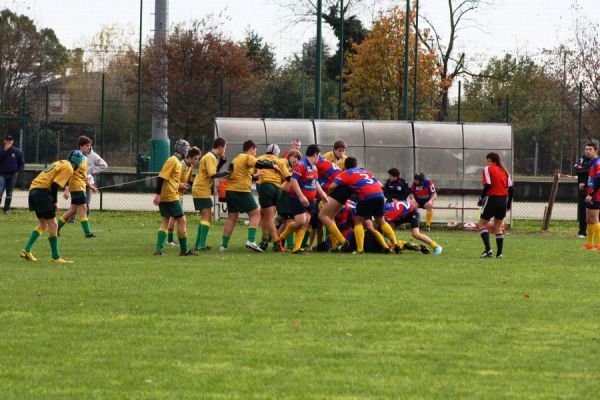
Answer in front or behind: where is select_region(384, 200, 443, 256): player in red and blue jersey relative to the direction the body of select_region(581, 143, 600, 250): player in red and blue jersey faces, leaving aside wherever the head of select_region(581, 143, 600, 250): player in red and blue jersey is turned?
in front

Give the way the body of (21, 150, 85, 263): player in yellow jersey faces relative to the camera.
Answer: to the viewer's right

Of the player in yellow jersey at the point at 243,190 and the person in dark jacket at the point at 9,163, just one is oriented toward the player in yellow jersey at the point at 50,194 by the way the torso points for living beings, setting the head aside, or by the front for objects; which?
the person in dark jacket

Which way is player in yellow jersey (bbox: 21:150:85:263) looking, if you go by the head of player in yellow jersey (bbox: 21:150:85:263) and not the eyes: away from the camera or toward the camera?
away from the camera

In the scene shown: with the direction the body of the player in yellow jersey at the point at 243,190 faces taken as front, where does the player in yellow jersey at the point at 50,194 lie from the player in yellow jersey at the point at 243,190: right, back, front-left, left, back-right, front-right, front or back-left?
back

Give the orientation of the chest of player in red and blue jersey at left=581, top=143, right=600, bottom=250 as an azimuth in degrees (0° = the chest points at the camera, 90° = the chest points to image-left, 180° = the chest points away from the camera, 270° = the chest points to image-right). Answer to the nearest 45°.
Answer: approximately 90°

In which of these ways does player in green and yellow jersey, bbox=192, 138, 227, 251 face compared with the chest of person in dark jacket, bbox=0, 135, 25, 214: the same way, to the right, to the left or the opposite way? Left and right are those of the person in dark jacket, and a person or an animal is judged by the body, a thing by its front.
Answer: to the left

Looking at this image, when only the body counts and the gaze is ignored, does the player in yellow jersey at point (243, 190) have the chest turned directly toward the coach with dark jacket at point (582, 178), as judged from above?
yes

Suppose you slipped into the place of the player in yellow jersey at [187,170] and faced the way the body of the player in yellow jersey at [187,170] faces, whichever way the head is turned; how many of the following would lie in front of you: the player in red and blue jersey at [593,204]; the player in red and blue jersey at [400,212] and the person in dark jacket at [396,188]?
3

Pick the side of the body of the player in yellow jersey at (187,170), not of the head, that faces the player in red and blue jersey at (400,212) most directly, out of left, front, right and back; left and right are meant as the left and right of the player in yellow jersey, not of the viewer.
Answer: front

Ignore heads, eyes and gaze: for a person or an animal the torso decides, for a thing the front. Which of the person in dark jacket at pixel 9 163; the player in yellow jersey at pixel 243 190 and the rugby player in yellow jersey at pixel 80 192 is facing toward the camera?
the person in dark jacket

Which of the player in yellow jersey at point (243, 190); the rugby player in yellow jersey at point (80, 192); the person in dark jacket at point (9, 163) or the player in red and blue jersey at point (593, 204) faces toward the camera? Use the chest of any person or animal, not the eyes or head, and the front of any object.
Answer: the person in dark jacket

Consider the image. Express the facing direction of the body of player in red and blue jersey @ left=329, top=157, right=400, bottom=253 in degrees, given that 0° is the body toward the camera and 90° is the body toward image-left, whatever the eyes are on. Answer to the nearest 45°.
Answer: approximately 135°

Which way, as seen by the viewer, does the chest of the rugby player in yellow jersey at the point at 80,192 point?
to the viewer's right

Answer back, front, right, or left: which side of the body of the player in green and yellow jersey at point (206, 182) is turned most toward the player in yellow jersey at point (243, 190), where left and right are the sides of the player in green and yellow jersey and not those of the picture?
front

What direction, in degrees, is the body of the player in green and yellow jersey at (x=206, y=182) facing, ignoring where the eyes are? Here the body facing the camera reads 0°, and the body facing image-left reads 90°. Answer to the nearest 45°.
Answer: approximately 270°

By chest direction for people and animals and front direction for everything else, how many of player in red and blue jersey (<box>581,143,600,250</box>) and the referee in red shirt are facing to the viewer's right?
0
